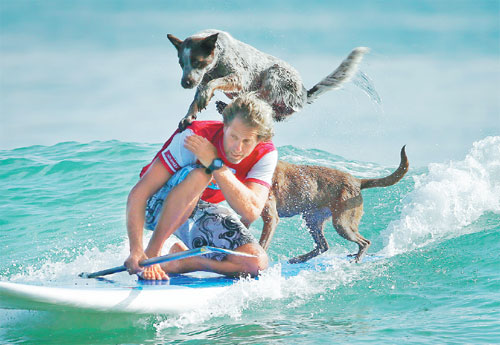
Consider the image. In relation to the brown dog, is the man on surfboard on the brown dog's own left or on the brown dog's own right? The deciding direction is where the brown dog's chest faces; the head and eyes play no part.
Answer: on the brown dog's own left

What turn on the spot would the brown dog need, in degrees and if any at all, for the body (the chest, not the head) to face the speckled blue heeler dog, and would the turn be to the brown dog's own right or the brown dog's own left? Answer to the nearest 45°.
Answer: approximately 45° to the brown dog's own left

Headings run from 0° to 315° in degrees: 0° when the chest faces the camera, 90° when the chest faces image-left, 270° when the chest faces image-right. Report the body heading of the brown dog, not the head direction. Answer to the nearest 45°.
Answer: approximately 90°
